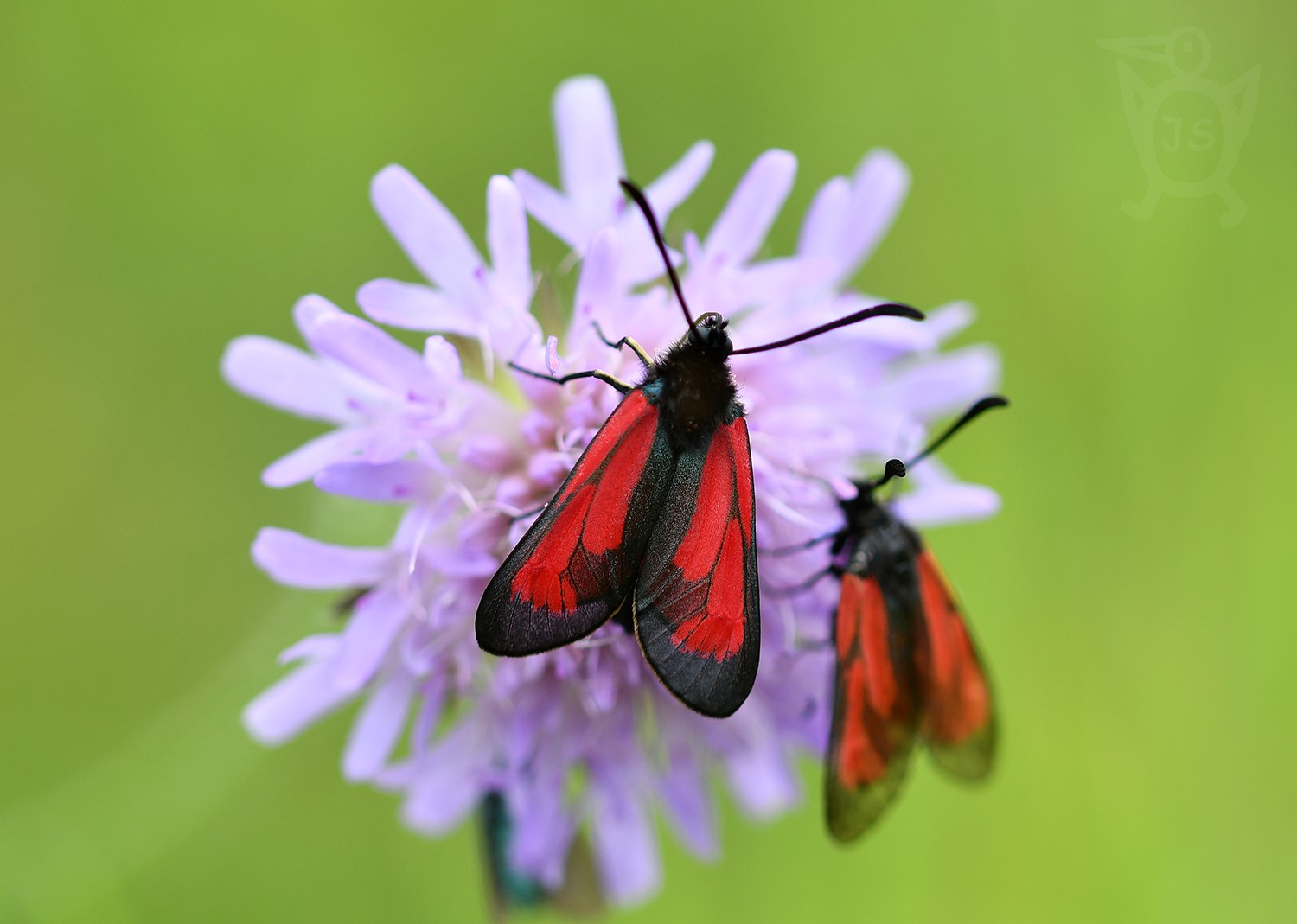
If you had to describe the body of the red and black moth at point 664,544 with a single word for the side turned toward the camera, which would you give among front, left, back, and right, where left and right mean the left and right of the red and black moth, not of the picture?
back

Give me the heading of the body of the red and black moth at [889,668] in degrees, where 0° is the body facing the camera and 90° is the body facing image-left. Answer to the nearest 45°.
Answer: approximately 180°

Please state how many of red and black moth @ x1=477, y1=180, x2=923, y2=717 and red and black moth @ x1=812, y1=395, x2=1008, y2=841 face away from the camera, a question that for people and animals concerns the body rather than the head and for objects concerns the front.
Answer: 2
